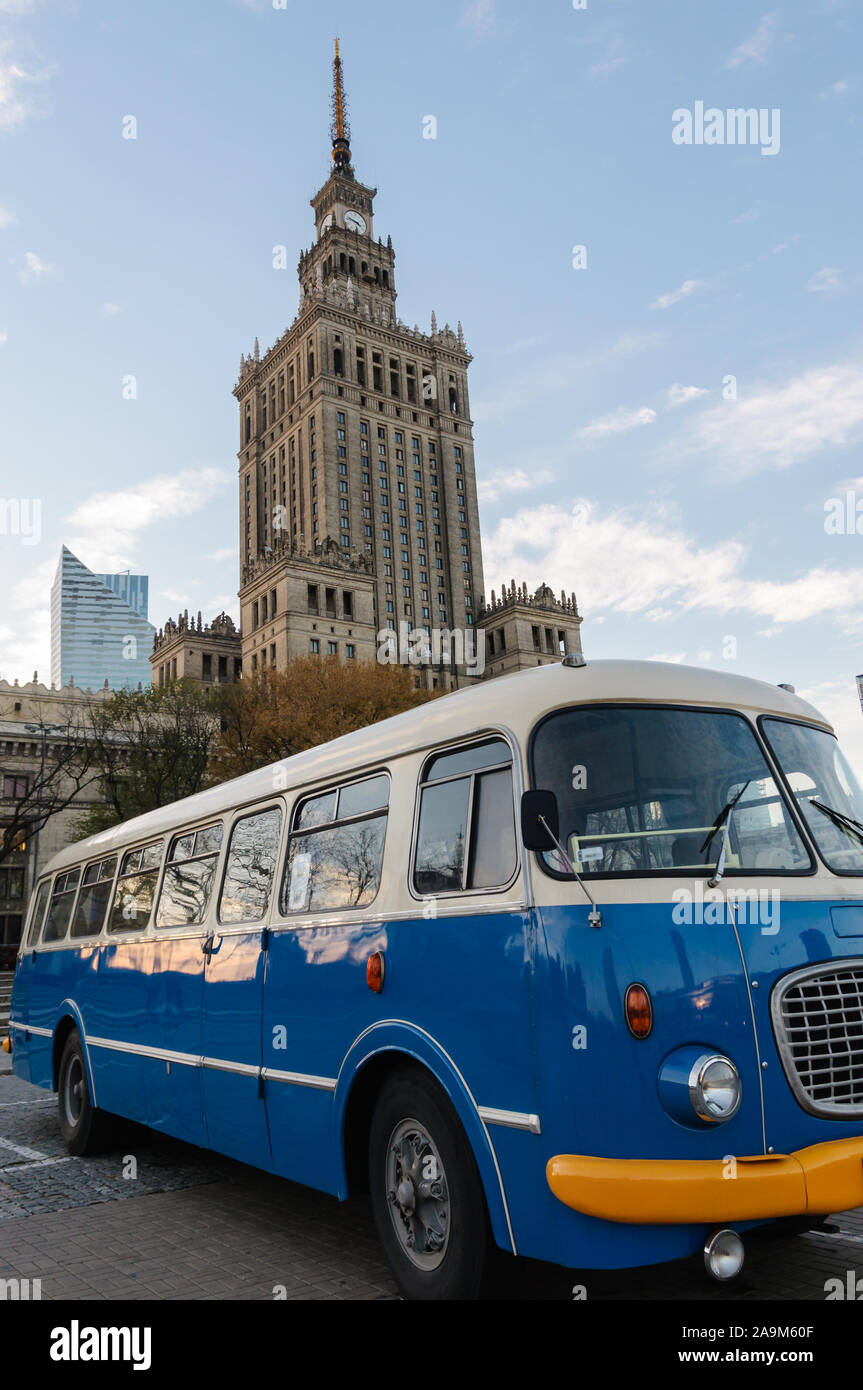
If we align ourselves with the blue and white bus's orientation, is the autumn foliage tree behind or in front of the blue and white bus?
behind

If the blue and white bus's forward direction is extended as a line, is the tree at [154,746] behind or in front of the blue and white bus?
behind

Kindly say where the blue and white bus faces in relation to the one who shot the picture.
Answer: facing the viewer and to the right of the viewer
